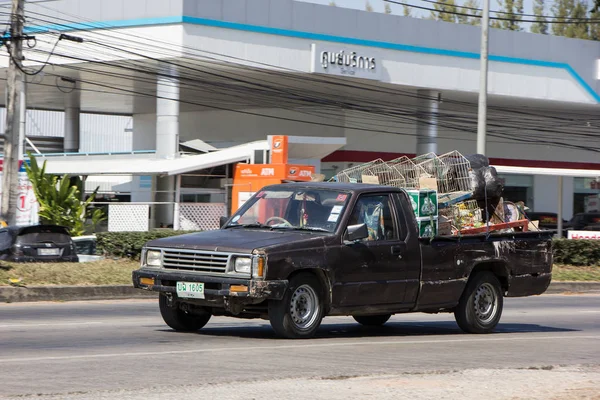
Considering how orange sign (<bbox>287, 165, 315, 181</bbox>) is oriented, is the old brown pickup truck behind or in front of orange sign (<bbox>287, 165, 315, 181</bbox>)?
in front

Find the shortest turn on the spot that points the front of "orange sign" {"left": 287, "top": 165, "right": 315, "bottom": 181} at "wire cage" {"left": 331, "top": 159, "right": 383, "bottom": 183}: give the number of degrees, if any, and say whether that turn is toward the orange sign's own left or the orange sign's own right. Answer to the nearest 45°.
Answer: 0° — it already faces it

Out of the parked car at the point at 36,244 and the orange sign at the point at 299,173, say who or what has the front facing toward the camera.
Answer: the orange sign

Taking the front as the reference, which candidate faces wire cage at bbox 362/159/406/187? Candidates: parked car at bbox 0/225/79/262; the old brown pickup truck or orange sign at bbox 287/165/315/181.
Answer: the orange sign

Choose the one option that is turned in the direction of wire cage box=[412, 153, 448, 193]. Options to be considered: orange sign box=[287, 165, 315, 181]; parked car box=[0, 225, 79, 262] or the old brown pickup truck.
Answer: the orange sign

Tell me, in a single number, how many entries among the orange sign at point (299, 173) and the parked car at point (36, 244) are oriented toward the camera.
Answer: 1

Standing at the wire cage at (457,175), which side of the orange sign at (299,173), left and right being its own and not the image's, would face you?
front

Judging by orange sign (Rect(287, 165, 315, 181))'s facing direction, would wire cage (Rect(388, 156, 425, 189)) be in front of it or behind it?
in front

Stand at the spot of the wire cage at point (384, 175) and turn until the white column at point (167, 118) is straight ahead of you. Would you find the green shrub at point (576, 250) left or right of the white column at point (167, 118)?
right

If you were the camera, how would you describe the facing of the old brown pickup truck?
facing the viewer and to the left of the viewer

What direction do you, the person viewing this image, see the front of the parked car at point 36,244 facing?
facing away from the viewer and to the left of the viewer

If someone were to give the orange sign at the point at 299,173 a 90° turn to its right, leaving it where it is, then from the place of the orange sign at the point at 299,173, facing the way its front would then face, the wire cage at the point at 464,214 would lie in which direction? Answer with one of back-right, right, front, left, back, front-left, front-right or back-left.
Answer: left

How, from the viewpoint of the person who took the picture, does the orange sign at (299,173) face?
facing the viewer

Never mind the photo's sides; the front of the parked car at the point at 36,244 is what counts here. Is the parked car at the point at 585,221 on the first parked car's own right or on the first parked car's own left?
on the first parked car's own right
